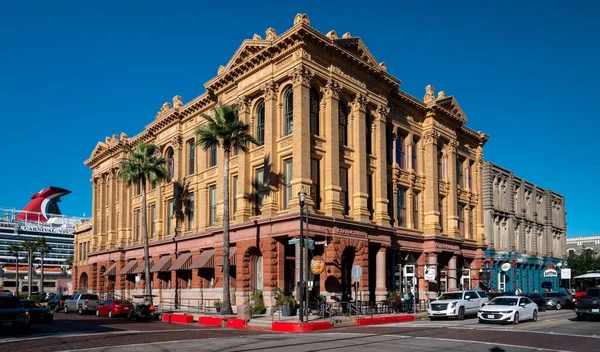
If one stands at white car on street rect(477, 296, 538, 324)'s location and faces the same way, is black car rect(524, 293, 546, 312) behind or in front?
behind

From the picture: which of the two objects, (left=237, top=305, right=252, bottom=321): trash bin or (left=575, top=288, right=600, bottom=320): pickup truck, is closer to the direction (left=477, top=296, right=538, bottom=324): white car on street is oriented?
the trash bin

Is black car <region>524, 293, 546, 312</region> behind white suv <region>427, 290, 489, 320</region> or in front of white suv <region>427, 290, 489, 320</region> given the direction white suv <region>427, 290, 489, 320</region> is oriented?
behind
